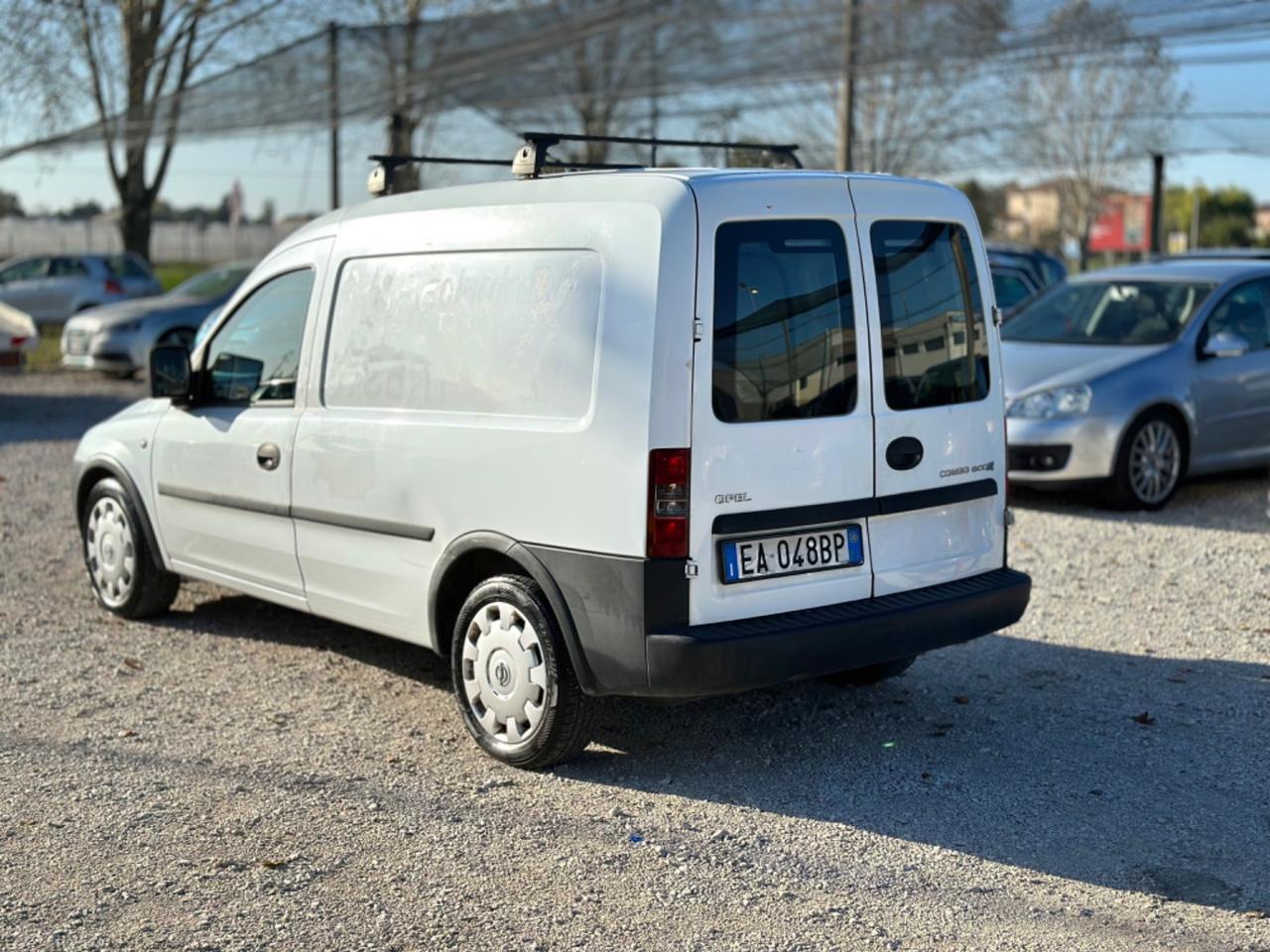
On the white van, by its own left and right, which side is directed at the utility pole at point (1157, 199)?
right

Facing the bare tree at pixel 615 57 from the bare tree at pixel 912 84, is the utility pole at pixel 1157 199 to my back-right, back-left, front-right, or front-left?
back-left

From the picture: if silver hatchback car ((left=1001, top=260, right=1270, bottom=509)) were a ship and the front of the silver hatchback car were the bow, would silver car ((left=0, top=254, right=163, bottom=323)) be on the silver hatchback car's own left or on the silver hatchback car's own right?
on the silver hatchback car's own right

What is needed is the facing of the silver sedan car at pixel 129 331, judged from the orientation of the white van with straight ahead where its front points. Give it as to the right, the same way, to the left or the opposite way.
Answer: to the left

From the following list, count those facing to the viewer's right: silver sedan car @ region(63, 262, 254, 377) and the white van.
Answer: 0

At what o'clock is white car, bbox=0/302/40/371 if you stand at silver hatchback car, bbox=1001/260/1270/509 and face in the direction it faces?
The white car is roughly at 2 o'clock from the silver hatchback car.

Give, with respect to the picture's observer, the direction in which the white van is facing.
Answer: facing away from the viewer and to the left of the viewer

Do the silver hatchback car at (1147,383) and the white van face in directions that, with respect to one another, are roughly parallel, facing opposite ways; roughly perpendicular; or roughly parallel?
roughly perpendicular

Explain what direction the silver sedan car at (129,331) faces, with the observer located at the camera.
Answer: facing the viewer and to the left of the viewer

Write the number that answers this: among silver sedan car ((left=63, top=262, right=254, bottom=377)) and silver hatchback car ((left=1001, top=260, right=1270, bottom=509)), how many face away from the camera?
0

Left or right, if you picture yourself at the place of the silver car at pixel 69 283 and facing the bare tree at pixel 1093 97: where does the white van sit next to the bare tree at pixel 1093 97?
right

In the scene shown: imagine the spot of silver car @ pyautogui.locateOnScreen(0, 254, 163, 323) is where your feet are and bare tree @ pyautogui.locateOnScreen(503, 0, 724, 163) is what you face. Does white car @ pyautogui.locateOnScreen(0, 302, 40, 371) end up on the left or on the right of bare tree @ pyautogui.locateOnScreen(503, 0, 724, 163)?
right
